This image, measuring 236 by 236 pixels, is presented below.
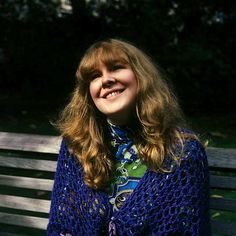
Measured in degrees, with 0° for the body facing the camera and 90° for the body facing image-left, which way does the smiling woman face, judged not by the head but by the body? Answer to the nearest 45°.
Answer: approximately 0°
